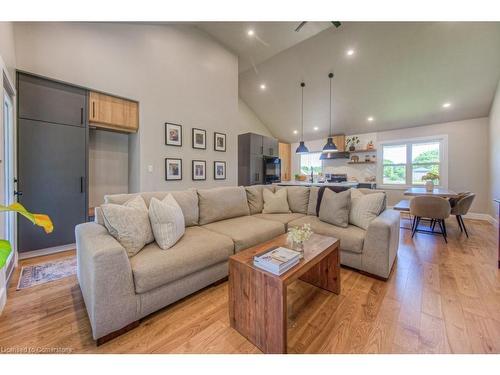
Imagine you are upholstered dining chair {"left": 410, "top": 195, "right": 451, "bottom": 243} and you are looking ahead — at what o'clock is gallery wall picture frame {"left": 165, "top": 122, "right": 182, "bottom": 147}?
The gallery wall picture frame is roughly at 8 o'clock from the upholstered dining chair.

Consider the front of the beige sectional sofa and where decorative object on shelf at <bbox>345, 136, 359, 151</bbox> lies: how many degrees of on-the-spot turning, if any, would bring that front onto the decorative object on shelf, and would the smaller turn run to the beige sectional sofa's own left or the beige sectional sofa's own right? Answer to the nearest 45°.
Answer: approximately 90° to the beige sectional sofa's own left

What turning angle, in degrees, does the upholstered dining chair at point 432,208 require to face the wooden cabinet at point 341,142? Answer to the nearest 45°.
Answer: approximately 45° to its left

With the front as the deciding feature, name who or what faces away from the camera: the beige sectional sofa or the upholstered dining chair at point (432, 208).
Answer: the upholstered dining chair

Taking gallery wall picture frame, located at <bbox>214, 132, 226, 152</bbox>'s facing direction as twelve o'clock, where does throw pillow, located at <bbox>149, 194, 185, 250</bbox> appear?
The throw pillow is roughly at 2 o'clock from the gallery wall picture frame.

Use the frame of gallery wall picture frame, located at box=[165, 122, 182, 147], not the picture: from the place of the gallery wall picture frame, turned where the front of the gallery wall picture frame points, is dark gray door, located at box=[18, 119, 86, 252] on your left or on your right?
on your right

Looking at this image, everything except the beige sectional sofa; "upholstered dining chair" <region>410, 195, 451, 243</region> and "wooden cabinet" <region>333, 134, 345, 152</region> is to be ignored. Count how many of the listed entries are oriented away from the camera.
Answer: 1

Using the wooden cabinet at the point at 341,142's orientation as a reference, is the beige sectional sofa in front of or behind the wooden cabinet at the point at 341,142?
in front

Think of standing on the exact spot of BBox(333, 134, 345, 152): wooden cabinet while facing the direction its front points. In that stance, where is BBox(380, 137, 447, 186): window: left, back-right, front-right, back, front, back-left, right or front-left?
back-left

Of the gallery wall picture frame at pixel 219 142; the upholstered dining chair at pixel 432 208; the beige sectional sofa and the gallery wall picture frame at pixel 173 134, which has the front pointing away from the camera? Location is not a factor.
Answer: the upholstered dining chair

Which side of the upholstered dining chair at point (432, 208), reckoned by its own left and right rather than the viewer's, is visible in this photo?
back

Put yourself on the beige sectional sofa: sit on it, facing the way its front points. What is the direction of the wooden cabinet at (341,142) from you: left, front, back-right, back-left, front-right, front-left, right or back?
left

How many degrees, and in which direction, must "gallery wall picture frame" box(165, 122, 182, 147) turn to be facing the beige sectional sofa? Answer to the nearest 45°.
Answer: approximately 45° to its right

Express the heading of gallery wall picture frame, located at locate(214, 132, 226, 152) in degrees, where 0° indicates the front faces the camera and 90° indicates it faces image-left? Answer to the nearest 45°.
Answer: approximately 315°
